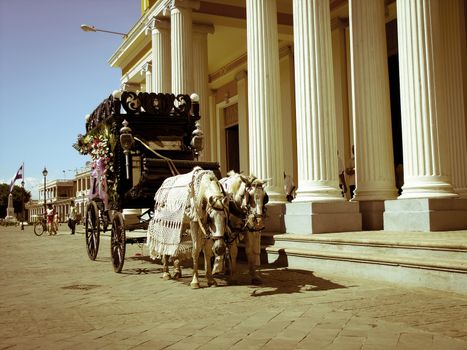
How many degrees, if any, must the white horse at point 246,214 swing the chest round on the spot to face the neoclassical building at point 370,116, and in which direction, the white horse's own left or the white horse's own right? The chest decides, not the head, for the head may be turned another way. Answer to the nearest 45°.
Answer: approximately 90° to the white horse's own left

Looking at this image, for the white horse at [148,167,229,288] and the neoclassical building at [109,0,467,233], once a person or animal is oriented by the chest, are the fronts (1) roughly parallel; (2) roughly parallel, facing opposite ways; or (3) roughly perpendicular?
roughly perpendicular

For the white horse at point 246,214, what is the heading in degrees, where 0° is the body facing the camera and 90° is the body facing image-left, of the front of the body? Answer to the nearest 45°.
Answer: approximately 315°

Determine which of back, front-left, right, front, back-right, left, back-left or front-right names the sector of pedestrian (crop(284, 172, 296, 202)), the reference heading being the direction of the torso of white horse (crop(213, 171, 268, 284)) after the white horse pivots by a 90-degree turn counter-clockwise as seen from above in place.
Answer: front-left

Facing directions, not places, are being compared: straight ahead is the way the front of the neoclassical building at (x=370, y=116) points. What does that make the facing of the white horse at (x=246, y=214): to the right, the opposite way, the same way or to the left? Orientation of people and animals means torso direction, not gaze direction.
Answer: to the left

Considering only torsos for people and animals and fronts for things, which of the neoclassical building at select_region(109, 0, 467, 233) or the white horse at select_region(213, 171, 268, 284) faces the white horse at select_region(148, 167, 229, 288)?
the neoclassical building

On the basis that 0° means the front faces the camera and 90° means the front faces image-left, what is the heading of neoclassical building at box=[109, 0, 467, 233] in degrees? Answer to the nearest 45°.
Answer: approximately 45°

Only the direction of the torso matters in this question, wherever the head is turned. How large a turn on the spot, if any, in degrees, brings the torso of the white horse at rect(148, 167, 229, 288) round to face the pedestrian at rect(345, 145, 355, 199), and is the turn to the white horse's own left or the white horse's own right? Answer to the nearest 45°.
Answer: approximately 90° to the white horse's own left
